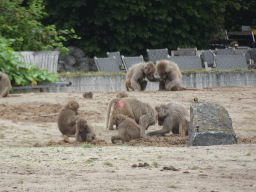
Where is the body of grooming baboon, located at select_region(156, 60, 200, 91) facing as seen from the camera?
to the viewer's left

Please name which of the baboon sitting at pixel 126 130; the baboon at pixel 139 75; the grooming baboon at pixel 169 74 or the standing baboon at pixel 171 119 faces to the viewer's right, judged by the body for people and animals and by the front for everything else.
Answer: the baboon

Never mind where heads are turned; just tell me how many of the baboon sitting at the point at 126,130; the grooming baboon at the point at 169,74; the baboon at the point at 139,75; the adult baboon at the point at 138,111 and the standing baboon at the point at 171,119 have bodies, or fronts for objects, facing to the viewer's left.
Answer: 3

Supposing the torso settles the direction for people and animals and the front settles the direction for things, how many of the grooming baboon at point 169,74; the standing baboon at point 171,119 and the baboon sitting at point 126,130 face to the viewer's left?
3

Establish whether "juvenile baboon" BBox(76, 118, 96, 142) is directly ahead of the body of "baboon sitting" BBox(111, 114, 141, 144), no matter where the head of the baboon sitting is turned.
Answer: yes

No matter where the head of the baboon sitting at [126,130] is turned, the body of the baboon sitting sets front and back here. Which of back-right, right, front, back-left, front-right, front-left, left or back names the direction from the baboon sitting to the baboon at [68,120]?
front-right

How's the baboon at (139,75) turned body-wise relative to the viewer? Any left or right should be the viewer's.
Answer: facing to the right of the viewer

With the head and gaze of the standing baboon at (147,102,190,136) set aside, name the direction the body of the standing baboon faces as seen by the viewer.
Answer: to the viewer's left

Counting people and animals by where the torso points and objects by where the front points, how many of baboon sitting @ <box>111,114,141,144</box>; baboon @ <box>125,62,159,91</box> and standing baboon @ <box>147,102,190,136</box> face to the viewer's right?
1

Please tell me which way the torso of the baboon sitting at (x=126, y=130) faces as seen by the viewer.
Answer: to the viewer's left

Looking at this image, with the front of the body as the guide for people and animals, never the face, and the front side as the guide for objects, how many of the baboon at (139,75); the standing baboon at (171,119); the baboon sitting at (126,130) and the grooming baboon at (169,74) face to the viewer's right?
1

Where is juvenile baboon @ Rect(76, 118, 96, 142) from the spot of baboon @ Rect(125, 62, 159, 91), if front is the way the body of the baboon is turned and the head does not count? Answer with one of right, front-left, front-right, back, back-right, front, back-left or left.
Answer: right
